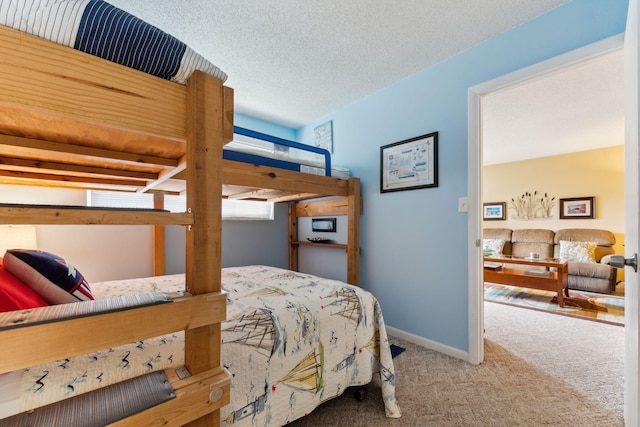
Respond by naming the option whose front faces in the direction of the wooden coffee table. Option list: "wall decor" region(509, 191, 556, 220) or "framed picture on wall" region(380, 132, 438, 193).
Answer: the wall decor

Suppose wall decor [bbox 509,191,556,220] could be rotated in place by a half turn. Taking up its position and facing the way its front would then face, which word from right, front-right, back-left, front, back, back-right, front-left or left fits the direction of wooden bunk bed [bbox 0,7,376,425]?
back

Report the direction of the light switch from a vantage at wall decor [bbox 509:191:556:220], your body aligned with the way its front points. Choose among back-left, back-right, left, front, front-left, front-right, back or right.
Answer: front

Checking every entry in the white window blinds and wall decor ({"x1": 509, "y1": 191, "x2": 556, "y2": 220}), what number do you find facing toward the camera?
2

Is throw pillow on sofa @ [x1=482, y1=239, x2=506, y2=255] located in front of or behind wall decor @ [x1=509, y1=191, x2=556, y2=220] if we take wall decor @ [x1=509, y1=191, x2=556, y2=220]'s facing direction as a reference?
in front

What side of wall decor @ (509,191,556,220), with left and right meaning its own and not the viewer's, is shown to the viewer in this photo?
front

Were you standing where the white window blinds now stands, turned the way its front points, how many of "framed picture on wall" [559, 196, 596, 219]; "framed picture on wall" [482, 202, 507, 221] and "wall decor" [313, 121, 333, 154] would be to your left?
3

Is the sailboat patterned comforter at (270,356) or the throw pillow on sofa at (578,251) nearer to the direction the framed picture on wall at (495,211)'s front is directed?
the sailboat patterned comforter

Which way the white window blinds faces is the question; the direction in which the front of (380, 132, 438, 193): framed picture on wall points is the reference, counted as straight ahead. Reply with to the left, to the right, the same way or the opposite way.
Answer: to the left

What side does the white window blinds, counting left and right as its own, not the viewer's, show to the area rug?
left

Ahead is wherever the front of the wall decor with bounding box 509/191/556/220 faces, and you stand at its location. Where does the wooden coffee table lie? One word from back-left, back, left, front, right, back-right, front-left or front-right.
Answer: front

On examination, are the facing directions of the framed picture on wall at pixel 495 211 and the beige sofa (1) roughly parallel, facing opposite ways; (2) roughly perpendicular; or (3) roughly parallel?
roughly parallel

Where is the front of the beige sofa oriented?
toward the camera

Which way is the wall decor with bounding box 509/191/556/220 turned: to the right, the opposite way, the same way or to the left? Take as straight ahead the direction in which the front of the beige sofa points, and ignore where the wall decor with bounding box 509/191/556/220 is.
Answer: the same way

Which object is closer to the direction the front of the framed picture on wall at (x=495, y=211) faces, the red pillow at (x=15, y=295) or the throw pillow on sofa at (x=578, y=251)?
the red pillow

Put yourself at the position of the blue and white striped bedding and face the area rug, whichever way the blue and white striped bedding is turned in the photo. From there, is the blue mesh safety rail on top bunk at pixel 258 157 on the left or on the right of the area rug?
left

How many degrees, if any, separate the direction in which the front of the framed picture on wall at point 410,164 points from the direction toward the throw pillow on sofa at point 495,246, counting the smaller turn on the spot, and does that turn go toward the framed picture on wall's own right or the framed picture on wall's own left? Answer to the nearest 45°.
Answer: approximately 180°

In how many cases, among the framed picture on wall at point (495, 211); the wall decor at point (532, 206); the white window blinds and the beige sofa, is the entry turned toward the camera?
4

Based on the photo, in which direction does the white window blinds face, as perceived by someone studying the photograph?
facing the viewer

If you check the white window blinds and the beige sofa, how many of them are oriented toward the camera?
2
